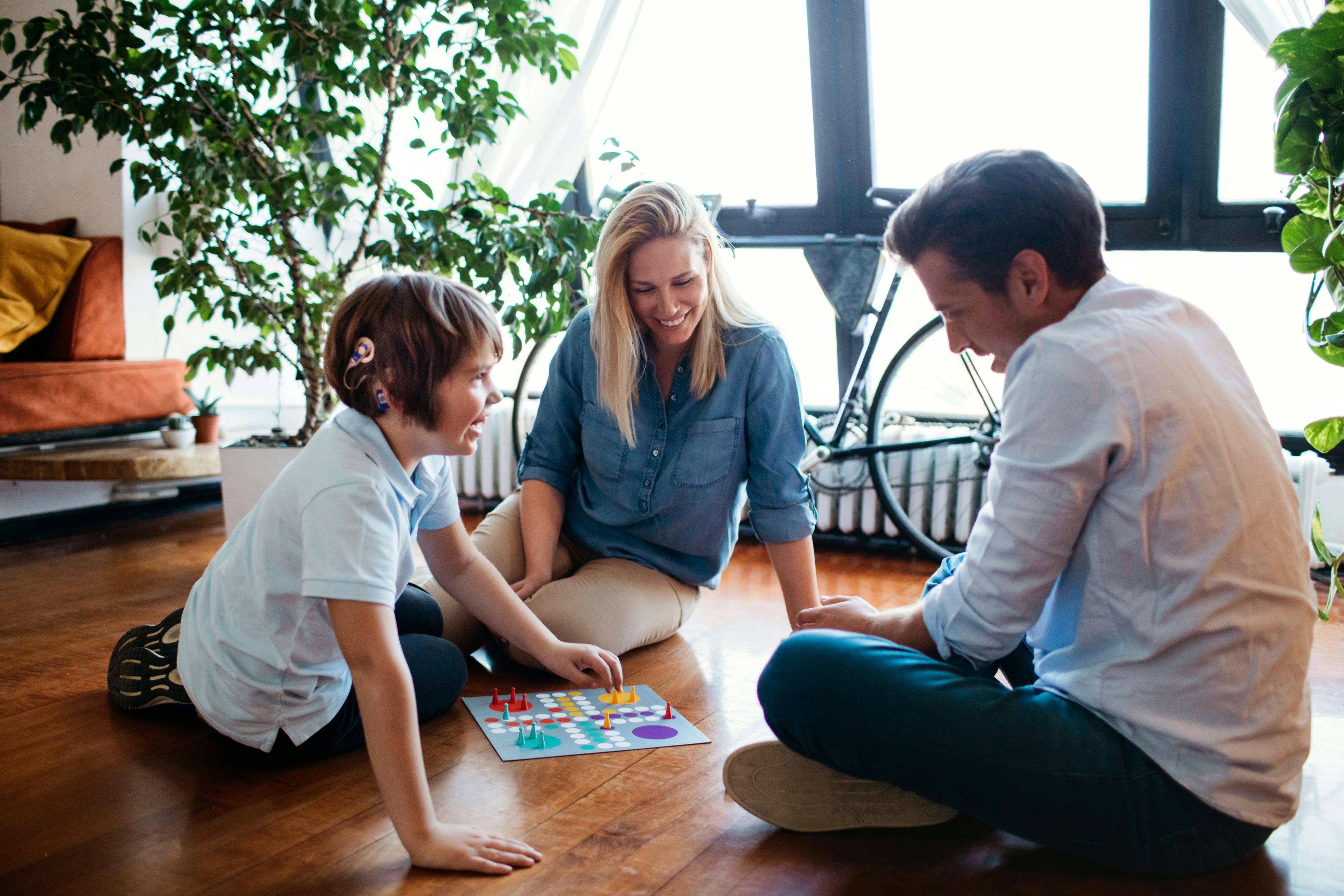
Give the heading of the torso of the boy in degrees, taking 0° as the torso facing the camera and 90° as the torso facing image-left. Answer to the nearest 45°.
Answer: approximately 270°

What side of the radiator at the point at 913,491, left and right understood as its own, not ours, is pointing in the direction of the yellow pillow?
right

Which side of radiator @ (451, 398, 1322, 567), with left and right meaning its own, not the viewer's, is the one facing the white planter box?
right

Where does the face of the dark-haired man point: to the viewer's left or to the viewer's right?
to the viewer's left
